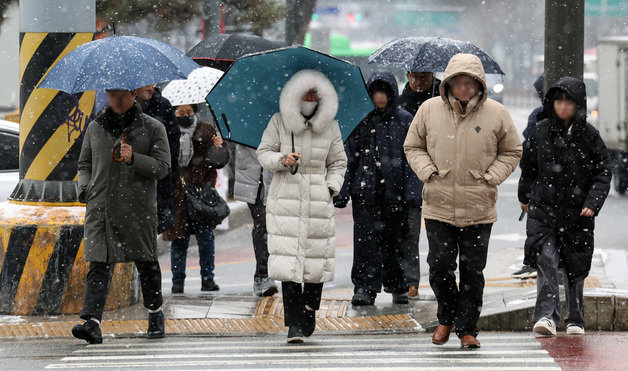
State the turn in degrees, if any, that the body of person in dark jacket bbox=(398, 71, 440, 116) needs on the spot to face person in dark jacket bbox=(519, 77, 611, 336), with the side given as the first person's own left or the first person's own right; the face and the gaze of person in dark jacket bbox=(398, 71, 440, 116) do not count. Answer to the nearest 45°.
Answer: approximately 45° to the first person's own left

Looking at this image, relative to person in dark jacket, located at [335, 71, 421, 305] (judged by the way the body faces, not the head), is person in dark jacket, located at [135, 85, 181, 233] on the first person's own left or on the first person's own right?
on the first person's own right

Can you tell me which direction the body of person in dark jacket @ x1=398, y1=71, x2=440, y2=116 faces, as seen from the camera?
toward the camera

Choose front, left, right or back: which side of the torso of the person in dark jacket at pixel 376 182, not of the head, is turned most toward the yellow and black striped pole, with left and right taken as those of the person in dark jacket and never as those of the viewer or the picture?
right

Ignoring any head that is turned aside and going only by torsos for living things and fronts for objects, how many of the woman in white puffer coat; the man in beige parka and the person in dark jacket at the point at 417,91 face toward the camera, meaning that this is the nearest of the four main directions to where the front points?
3

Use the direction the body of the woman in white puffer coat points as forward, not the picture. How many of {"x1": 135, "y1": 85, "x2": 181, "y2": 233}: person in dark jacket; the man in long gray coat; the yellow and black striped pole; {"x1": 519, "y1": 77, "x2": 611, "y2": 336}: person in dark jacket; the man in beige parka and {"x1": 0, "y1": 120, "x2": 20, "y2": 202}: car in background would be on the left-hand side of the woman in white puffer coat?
2

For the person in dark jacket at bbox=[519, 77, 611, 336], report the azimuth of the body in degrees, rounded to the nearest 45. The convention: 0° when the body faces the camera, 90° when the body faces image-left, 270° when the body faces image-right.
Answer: approximately 0°

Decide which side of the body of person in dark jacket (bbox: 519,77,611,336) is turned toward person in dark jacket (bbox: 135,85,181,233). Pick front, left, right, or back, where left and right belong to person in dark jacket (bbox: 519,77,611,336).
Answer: right
